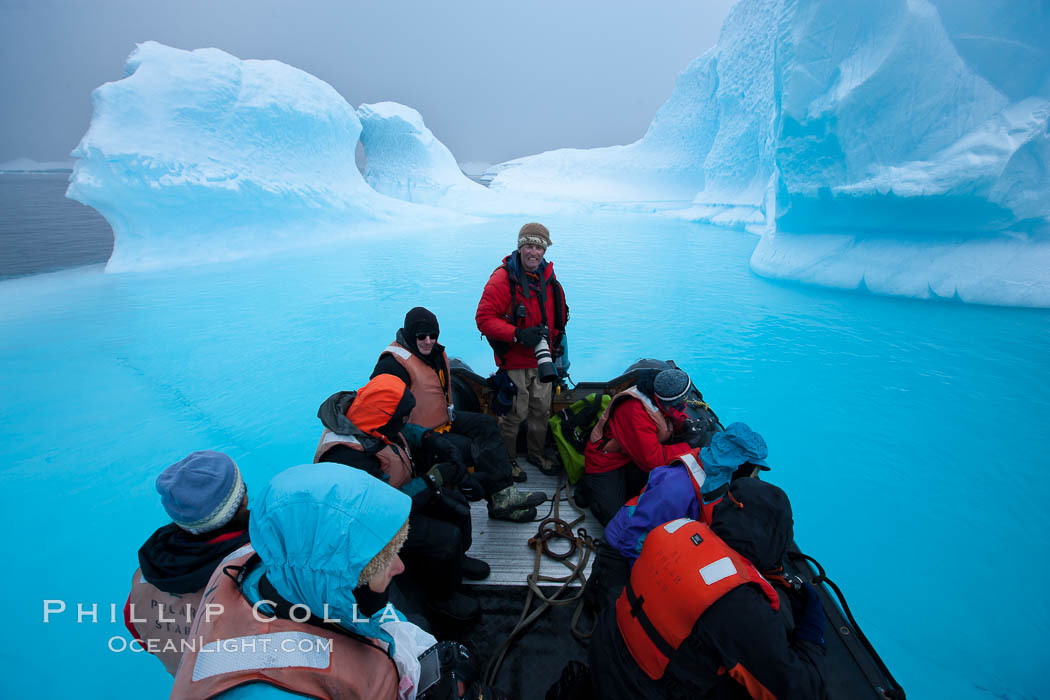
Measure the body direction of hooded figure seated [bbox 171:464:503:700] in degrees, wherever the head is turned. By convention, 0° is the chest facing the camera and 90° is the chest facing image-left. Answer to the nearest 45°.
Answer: approximately 225°

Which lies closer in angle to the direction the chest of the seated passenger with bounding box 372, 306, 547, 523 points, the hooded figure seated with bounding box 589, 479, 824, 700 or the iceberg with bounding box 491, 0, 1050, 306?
the hooded figure seated

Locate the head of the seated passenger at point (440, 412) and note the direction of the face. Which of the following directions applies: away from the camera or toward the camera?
toward the camera

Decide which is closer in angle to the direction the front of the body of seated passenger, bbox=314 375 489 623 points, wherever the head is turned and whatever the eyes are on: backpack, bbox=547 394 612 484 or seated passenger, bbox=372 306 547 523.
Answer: the backpack

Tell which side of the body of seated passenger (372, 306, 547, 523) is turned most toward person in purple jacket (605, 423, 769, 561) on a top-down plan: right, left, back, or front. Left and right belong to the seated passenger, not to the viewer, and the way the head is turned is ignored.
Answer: front

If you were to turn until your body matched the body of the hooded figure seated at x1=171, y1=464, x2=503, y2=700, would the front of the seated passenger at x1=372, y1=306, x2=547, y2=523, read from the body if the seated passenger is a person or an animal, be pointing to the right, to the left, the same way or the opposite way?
to the right

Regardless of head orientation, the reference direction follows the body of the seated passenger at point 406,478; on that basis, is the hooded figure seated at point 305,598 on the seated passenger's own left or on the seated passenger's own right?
on the seated passenger's own right

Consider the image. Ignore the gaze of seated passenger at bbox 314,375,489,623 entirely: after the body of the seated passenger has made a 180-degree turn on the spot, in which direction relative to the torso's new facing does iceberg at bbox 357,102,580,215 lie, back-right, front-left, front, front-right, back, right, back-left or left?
right

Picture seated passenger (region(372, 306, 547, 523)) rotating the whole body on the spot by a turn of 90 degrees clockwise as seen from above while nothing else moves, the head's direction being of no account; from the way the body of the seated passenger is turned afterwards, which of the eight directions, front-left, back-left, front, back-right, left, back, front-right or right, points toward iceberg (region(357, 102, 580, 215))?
back-right

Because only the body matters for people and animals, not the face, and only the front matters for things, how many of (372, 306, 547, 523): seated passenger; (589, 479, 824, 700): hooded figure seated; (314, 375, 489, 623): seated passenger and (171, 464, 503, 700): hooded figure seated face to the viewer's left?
0

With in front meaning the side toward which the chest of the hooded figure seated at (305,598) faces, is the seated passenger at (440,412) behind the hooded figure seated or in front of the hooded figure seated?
in front

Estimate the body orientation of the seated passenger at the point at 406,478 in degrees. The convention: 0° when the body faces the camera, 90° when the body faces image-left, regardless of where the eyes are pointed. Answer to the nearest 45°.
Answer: approximately 270°
